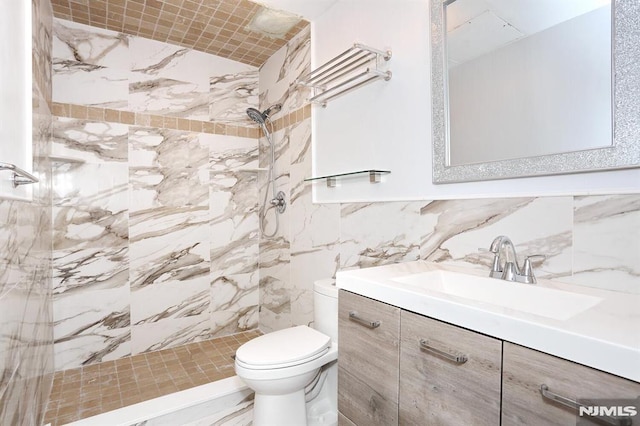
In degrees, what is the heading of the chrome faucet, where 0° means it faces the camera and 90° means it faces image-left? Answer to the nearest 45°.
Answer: approximately 45°

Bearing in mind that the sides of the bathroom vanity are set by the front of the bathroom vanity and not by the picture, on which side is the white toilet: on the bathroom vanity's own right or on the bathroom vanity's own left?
on the bathroom vanity's own right

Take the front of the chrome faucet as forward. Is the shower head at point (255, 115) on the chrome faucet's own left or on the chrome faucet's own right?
on the chrome faucet's own right

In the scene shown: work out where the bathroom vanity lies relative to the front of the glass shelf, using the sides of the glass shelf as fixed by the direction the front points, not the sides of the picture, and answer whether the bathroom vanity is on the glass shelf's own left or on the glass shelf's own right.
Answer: on the glass shelf's own left

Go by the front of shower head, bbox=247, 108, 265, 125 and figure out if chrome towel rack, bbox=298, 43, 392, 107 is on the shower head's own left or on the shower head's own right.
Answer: on the shower head's own left
